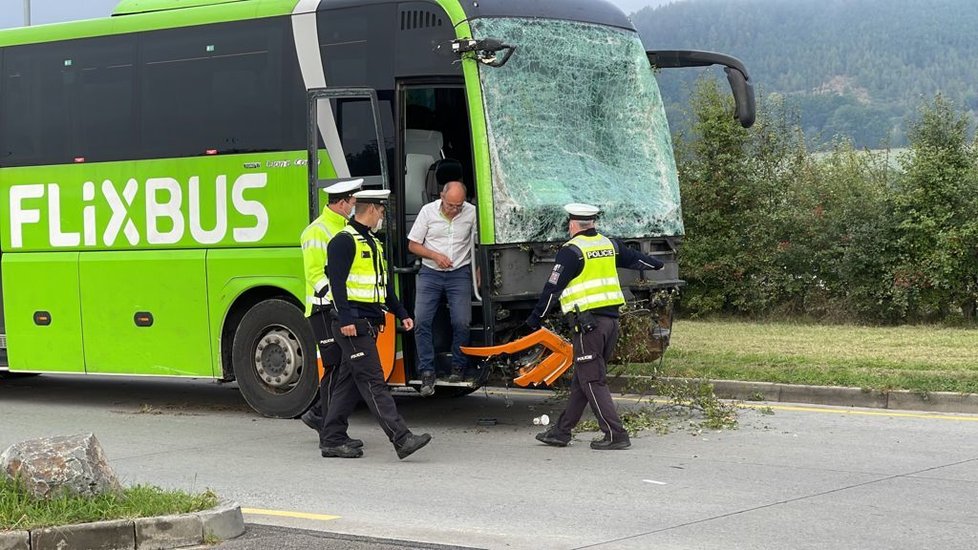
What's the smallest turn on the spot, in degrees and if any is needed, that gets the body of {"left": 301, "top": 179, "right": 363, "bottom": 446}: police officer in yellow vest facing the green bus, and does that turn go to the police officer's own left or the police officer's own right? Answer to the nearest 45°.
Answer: approximately 90° to the police officer's own left

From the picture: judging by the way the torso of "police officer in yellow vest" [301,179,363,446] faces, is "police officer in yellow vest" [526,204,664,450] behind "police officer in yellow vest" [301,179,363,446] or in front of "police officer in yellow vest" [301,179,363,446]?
in front

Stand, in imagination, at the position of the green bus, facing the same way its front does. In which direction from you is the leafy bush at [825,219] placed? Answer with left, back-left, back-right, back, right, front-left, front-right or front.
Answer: left

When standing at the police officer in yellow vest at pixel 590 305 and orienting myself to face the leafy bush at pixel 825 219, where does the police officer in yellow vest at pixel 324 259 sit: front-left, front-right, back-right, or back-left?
back-left

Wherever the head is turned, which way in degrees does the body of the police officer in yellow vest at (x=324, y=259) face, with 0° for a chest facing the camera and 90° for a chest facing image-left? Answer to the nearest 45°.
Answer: approximately 270°

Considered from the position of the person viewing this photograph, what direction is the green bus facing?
facing the viewer and to the right of the viewer

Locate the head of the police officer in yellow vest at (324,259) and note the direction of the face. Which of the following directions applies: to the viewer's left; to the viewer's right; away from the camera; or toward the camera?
to the viewer's right

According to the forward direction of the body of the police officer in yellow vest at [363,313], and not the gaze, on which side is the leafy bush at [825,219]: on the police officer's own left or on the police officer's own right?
on the police officer's own left

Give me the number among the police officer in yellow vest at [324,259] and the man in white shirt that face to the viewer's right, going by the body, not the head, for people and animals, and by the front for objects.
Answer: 1

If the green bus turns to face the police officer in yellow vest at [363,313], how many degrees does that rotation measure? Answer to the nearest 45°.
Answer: approximately 45° to its right

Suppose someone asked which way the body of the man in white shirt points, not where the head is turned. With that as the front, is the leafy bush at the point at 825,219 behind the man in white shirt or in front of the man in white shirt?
behind

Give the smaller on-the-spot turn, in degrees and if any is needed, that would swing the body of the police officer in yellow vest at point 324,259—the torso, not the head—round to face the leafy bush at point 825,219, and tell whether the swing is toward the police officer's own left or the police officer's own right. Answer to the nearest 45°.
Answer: approximately 45° to the police officer's own left
